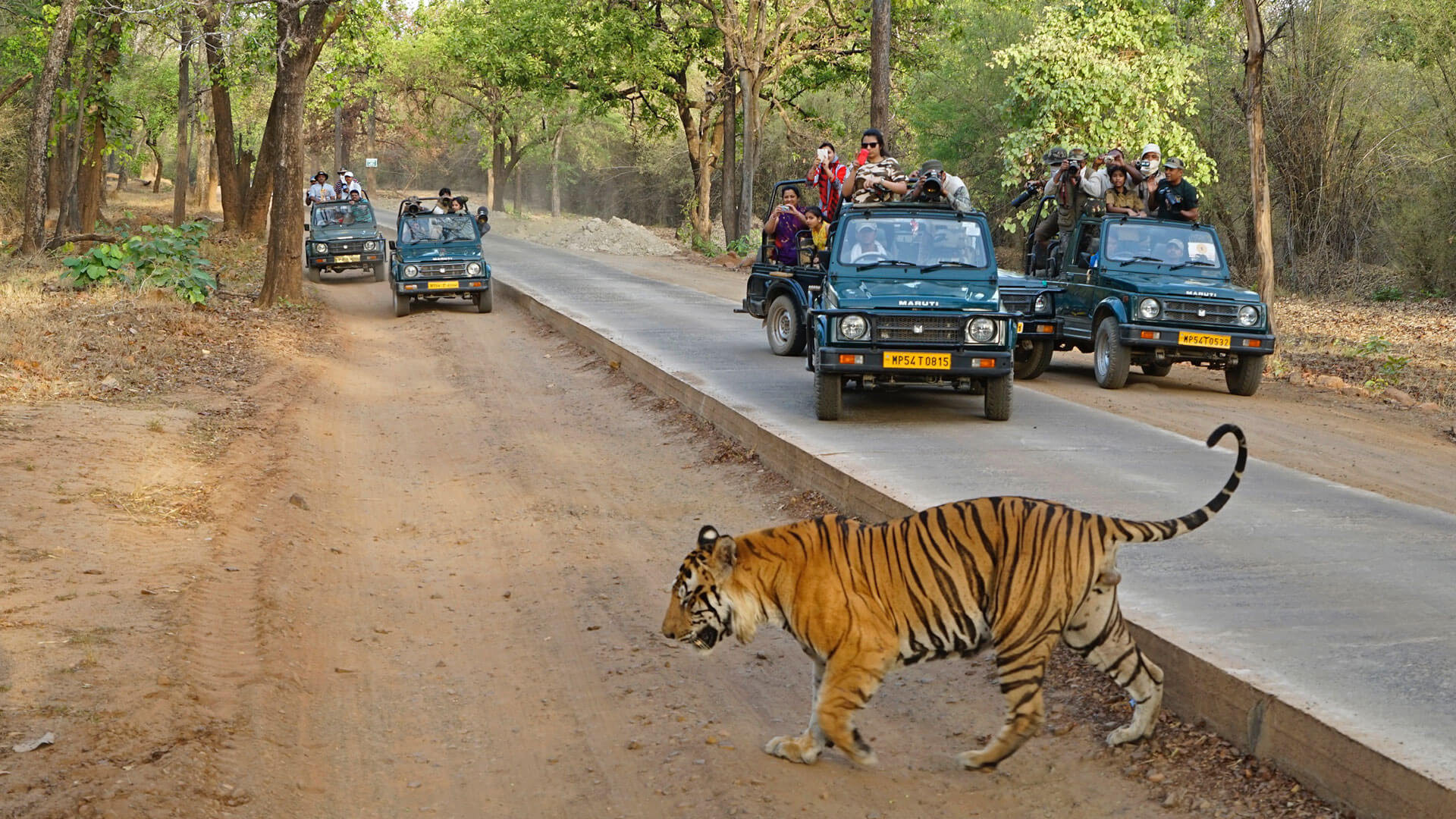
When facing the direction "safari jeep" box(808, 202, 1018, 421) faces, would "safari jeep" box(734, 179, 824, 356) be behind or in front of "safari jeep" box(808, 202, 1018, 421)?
behind

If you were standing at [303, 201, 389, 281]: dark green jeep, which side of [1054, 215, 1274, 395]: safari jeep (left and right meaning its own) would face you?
back

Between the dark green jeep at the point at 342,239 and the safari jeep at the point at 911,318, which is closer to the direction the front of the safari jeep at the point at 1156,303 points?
the safari jeep

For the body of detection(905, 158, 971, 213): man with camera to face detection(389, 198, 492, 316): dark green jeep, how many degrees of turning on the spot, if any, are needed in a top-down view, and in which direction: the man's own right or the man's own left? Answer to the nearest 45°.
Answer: approximately 135° to the man's own right

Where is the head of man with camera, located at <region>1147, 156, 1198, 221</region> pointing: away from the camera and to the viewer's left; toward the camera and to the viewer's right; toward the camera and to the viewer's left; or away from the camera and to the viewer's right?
toward the camera and to the viewer's left

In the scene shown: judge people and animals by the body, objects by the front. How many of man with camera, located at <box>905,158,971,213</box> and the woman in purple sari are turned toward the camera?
2

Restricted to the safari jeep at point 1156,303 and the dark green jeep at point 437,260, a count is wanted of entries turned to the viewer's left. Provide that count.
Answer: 0

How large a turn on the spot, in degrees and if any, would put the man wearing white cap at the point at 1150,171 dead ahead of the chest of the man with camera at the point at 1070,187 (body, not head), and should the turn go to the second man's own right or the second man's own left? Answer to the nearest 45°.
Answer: approximately 135° to the second man's own left
